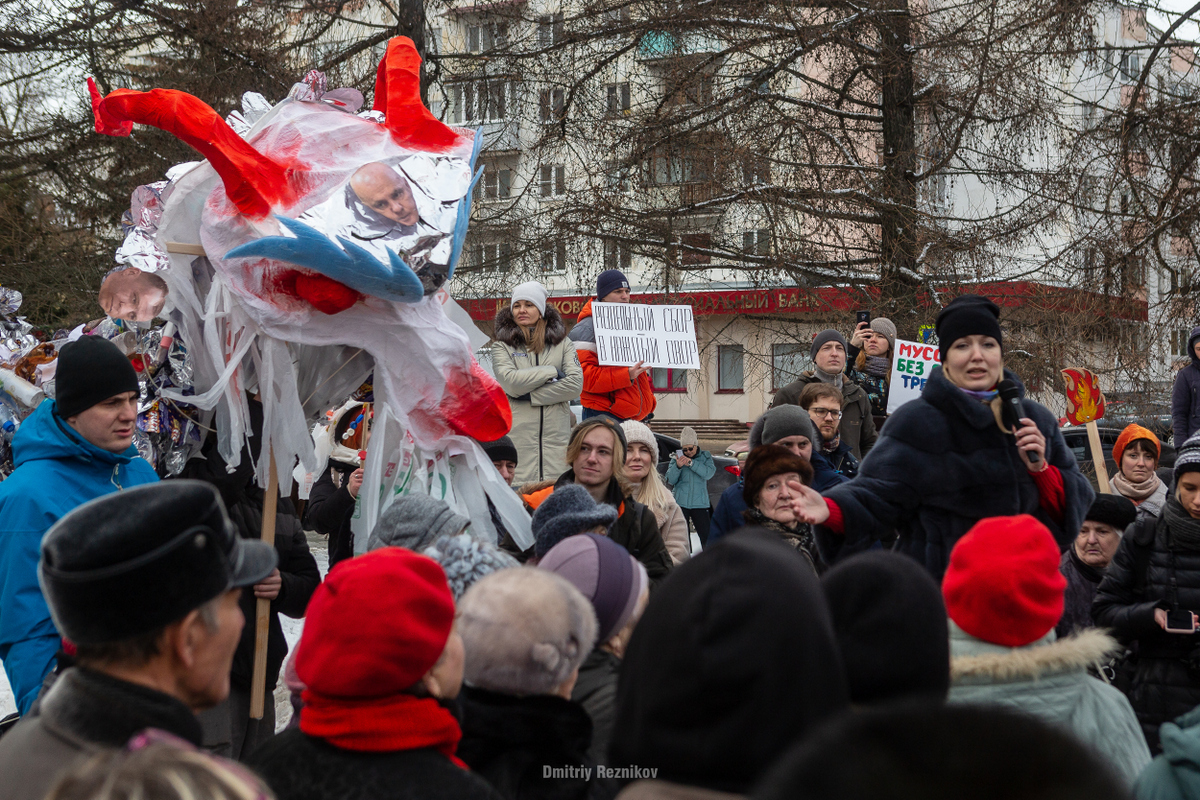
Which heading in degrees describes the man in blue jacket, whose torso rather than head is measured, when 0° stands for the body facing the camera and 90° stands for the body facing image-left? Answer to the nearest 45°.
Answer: approximately 315°

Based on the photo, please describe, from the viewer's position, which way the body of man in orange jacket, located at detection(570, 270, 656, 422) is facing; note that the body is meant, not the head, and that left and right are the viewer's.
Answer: facing the viewer and to the right of the viewer

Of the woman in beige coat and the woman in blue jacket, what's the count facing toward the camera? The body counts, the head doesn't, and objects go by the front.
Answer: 2

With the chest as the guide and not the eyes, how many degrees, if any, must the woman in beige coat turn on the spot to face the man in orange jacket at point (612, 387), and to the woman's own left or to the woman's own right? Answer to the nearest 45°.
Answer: approximately 135° to the woman's own left

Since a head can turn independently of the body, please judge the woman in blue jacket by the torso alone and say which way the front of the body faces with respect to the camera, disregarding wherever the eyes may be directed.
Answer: toward the camera

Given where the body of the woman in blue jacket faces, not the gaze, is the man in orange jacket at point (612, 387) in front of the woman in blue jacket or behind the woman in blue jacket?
in front

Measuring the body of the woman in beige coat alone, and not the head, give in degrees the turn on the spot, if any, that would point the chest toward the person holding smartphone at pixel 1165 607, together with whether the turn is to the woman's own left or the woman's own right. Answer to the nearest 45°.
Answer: approximately 45° to the woman's own left

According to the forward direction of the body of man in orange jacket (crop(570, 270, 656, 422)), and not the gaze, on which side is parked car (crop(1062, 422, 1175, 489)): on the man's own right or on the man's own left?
on the man's own left

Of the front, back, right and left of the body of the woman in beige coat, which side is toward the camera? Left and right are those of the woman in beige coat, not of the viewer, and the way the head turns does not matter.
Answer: front

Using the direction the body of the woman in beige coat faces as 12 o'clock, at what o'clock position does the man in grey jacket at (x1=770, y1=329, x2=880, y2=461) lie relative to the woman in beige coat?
The man in grey jacket is roughly at 9 o'clock from the woman in beige coat.

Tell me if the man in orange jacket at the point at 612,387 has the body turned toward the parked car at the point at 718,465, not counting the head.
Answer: no

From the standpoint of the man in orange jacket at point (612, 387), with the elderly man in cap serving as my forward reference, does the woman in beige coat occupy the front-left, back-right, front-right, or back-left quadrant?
front-right

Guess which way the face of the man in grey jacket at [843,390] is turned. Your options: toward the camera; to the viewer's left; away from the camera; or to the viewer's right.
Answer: toward the camera

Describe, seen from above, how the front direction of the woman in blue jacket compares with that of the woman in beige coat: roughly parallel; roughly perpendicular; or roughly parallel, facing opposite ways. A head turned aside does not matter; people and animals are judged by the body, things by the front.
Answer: roughly parallel

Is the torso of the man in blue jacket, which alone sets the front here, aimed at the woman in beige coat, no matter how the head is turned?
no

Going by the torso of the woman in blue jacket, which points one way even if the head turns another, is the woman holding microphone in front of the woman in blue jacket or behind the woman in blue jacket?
in front

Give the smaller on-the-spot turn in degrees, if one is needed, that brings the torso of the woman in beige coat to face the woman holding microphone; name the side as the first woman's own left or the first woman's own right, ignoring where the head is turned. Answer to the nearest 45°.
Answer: approximately 45° to the first woman's own left
